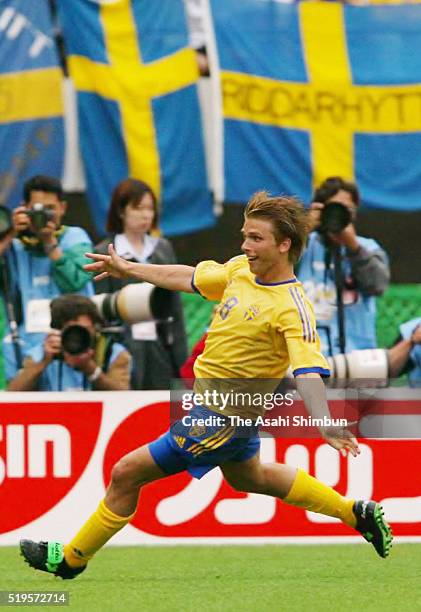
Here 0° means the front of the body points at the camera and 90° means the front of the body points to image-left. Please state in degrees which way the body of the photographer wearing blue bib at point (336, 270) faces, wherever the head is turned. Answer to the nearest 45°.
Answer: approximately 0°

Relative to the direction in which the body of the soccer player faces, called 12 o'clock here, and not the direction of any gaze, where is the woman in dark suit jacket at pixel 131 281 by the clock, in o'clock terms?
The woman in dark suit jacket is roughly at 4 o'clock from the soccer player.

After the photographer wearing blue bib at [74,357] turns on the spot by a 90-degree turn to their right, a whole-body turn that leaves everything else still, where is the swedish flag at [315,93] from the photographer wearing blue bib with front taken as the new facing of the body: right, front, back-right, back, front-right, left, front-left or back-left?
back-right

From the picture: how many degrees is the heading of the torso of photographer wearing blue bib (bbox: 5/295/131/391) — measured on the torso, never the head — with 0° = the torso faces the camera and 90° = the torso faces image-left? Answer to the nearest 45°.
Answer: approximately 0°

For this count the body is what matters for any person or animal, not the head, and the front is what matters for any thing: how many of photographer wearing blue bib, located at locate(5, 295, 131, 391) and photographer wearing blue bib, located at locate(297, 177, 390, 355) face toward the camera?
2

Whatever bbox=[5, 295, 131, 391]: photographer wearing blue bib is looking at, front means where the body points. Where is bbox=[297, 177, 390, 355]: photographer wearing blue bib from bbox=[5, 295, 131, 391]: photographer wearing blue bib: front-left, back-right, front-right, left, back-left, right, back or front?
left

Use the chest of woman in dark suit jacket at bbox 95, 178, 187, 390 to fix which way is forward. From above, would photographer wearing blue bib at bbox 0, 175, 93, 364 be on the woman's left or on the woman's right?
on the woman's right

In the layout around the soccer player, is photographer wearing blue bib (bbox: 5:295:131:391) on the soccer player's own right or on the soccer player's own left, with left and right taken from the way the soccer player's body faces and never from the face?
on the soccer player's own right

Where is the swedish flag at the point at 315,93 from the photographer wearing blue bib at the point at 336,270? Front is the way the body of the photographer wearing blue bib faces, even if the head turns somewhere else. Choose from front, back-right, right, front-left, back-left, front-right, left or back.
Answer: back

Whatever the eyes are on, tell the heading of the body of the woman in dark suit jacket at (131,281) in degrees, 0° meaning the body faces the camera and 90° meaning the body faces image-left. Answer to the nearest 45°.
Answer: approximately 315°
